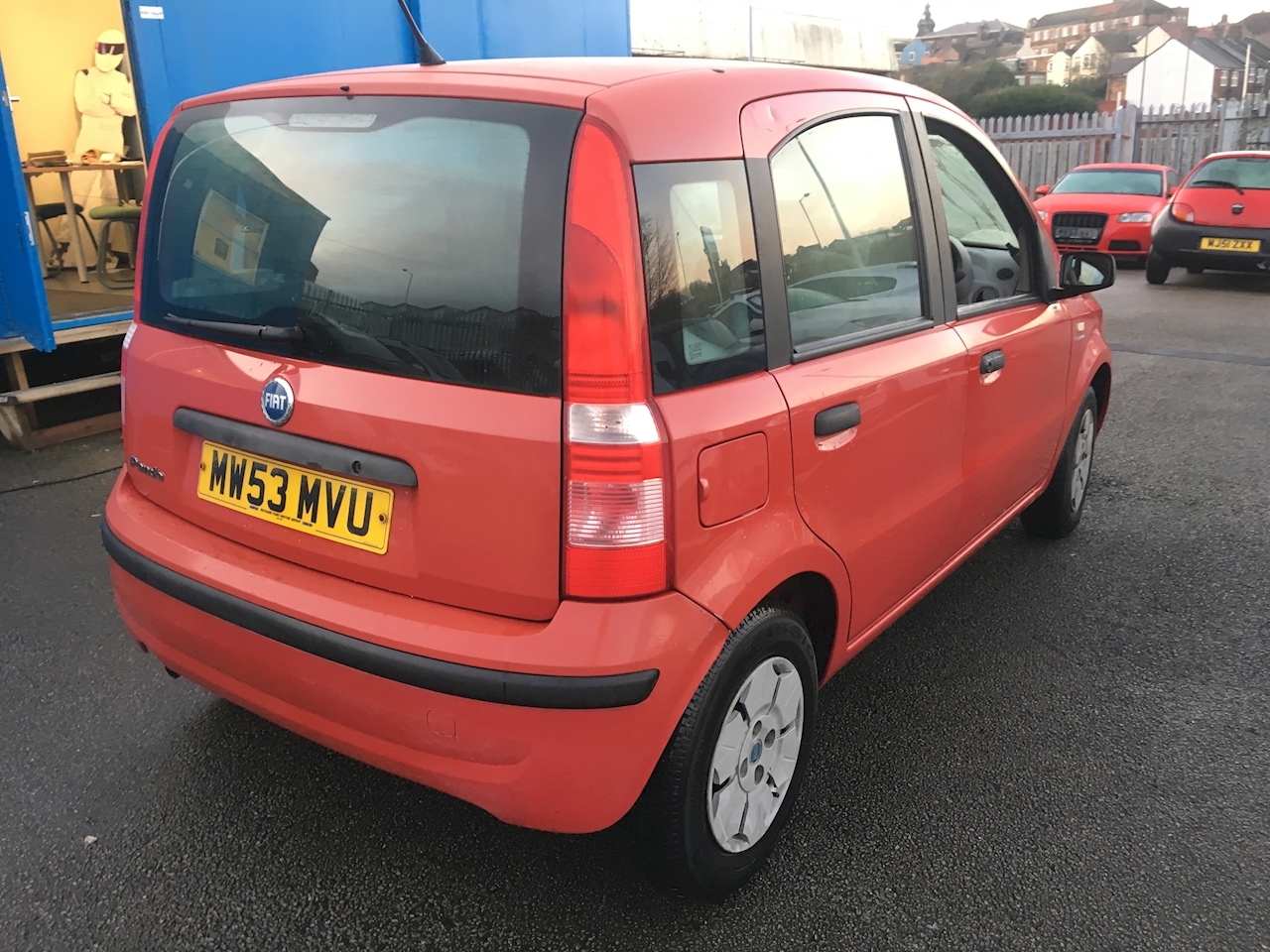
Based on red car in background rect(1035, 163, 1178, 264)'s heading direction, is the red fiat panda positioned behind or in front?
in front

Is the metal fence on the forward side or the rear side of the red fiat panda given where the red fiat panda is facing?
on the forward side

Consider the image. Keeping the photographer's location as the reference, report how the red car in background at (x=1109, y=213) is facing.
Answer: facing the viewer and to the left of the viewer

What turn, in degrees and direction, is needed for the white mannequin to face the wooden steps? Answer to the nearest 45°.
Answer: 0° — it already faces it

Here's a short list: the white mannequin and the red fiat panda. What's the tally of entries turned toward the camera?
1

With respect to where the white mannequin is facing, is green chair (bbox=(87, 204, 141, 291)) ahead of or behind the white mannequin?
ahead

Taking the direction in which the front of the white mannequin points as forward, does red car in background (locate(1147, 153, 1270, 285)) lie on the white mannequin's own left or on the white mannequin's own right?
on the white mannequin's own left

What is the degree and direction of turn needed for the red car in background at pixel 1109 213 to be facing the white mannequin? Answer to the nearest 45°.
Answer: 0° — it already faces it

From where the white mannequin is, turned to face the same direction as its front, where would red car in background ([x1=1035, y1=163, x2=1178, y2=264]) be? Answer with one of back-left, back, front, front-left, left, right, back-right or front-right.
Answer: left

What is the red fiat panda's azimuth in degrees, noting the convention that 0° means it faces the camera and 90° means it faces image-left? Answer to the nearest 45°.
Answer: approximately 225°

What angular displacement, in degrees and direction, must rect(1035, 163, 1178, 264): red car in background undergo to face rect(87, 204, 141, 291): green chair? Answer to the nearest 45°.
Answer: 0° — it already faces it
